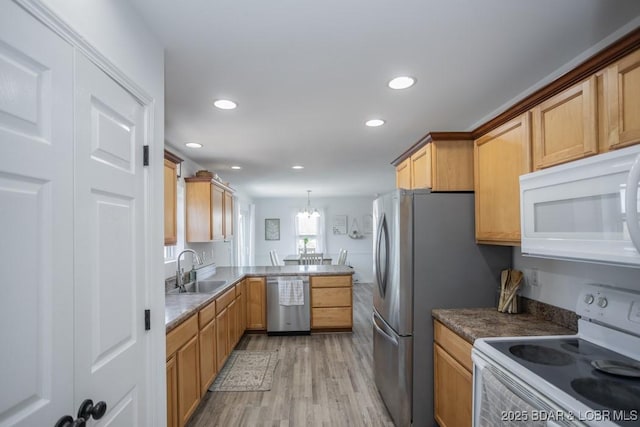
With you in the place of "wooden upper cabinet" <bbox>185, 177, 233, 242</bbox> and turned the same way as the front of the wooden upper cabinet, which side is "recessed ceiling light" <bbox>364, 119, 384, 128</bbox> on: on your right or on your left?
on your right

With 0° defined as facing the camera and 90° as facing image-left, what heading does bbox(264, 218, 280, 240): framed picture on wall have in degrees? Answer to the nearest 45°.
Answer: approximately 0°

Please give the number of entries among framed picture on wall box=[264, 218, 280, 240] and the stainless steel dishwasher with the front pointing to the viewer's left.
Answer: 0

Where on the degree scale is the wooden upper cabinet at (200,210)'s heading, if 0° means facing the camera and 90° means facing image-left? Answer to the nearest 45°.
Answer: approximately 270°

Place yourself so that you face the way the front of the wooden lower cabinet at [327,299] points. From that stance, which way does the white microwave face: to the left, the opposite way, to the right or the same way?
to the right

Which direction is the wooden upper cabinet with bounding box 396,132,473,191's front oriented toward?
to the viewer's left

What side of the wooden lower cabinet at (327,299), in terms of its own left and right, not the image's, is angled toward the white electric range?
front

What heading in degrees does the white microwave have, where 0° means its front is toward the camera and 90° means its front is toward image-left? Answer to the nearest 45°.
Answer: approximately 45°

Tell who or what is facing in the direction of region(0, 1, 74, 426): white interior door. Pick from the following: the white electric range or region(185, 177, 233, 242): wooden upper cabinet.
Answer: the white electric range
